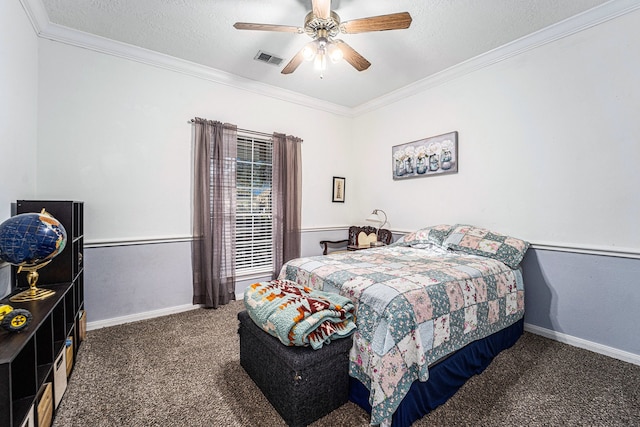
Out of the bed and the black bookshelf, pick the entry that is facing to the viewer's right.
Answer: the black bookshelf

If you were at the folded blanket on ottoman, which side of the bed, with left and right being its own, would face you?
front

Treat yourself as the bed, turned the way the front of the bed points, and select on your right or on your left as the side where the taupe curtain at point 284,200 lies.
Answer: on your right

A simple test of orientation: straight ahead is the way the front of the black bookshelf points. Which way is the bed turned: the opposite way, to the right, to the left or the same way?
the opposite way

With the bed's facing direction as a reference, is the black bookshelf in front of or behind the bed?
in front

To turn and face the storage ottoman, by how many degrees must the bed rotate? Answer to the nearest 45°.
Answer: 0° — it already faces it

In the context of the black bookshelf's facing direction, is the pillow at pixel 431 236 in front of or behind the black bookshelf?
in front

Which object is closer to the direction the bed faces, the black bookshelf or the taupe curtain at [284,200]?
the black bookshelf

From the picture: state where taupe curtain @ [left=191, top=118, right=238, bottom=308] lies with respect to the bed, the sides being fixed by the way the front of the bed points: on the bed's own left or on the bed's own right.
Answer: on the bed's own right

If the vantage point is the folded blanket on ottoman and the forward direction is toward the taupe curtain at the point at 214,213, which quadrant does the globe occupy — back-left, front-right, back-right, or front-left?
front-left

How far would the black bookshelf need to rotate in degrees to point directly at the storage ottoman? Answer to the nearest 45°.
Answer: approximately 45° to its right

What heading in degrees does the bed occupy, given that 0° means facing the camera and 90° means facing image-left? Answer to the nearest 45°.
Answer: approximately 45°

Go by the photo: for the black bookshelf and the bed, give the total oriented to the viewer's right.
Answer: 1

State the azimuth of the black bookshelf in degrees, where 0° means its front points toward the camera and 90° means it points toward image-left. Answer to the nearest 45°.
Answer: approximately 270°
